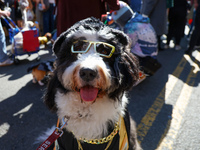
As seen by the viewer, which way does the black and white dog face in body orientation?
toward the camera

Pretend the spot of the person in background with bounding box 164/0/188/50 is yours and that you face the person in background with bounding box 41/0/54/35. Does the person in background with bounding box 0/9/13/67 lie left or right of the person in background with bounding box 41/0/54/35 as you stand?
left

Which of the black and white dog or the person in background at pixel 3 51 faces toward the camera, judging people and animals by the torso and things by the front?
the black and white dog

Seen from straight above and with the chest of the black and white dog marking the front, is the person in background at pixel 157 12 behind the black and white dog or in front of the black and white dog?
behind

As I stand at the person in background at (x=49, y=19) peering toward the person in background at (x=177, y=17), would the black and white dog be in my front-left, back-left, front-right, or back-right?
front-right
